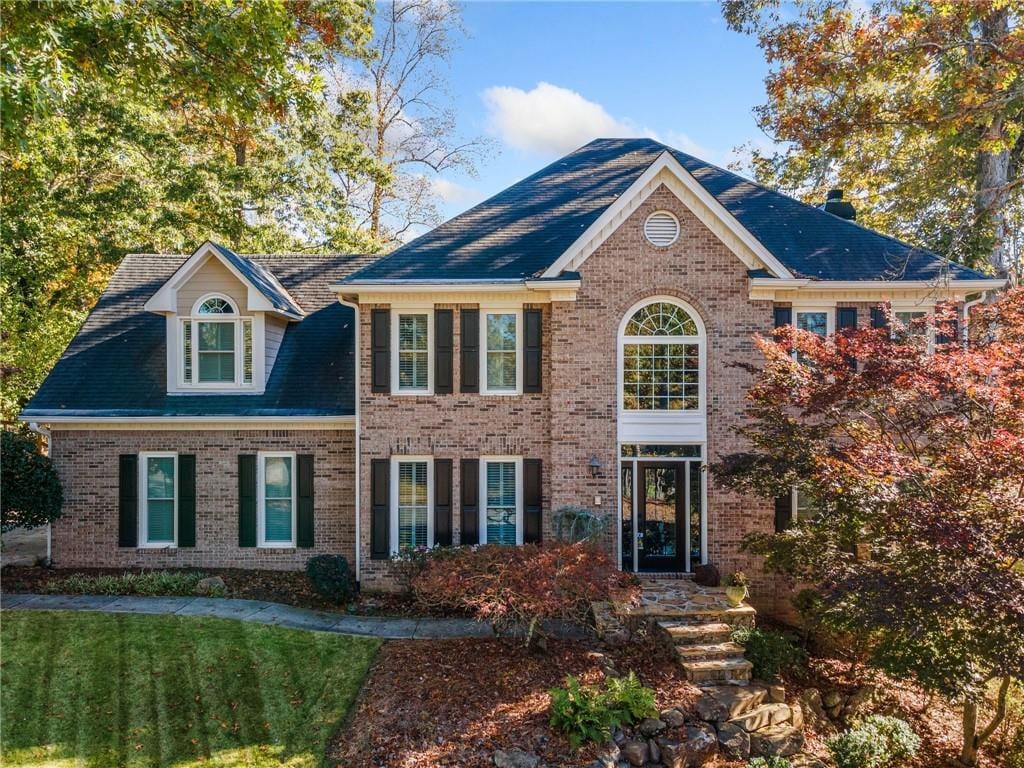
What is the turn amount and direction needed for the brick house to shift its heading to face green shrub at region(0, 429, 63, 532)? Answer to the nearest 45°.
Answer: approximately 90° to its right

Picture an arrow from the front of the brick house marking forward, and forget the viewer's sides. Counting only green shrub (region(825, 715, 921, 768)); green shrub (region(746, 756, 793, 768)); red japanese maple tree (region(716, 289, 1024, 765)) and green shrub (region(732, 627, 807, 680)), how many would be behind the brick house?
0

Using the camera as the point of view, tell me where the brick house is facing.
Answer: facing the viewer

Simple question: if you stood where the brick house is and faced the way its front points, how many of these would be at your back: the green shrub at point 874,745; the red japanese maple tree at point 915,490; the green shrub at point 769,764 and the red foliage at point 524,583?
0

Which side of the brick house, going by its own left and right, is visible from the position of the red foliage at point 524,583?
front

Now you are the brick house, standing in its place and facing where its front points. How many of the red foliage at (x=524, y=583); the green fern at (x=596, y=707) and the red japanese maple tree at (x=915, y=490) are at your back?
0

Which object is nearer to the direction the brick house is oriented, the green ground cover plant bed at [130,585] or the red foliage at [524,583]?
the red foliage

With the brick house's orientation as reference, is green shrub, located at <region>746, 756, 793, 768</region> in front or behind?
in front

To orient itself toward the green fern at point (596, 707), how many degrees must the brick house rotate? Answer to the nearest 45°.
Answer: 0° — it already faces it

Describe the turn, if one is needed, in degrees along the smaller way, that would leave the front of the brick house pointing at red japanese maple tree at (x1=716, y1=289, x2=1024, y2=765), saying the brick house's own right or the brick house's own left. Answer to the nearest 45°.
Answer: approximately 45° to the brick house's own left

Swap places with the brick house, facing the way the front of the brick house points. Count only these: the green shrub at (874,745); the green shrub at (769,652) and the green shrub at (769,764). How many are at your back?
0
